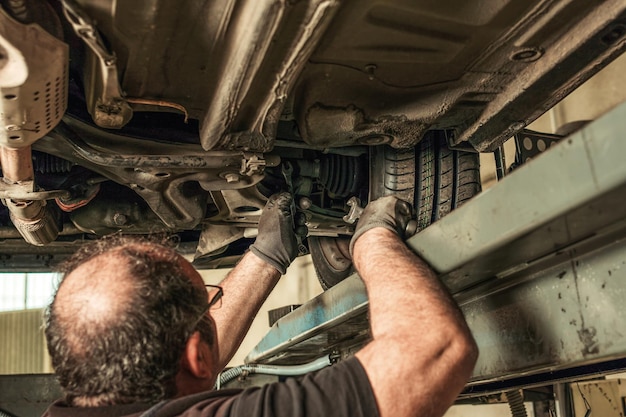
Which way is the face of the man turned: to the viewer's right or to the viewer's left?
to the viewer's right

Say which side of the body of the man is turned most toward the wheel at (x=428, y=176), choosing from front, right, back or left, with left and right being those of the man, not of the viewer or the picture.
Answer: front

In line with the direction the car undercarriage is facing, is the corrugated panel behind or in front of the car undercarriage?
in front

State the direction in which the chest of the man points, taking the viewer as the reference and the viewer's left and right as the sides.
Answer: facing away from the viewer and to the right of the viewer

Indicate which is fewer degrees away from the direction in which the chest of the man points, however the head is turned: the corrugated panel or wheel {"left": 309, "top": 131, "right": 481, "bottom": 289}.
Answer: the wheel
